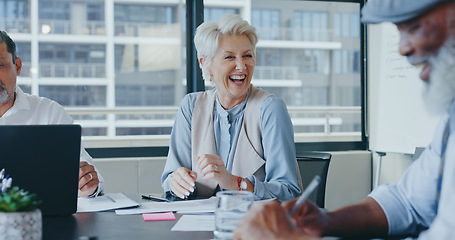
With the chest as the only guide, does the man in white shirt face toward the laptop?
yes

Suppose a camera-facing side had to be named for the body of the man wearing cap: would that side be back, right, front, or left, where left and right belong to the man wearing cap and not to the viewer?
left

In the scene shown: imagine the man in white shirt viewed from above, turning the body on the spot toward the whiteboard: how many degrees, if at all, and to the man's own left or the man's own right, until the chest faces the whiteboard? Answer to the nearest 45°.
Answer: approximately 90° to the man's own left

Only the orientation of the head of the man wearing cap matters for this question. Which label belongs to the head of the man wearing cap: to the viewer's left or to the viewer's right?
to the viewer's left

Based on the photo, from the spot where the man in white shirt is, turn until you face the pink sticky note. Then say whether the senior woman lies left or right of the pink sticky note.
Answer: left

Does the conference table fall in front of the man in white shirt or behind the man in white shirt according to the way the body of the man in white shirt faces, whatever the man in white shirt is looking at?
in front

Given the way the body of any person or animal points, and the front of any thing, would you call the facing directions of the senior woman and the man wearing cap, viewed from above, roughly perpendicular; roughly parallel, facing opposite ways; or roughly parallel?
roughly perpendicular

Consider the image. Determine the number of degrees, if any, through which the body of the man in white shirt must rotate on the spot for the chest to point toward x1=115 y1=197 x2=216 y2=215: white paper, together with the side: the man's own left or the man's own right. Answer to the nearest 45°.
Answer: approximately 45° to the man's own left

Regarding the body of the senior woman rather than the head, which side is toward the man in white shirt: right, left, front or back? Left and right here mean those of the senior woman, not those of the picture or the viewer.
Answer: right
